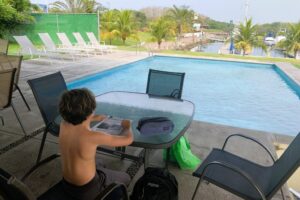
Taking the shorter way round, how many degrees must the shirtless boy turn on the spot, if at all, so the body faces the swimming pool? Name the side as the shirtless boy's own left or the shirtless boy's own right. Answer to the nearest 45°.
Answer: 0° — they already face it

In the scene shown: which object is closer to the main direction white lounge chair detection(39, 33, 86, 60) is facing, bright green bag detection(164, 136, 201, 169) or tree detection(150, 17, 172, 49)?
the bright green bag

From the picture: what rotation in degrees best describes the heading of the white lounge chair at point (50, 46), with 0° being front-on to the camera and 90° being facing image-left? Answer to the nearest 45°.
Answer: approximately 315°

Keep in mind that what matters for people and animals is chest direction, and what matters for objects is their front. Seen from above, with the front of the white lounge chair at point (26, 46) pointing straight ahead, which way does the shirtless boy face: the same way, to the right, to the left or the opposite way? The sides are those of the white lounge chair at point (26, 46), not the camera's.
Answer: to the left

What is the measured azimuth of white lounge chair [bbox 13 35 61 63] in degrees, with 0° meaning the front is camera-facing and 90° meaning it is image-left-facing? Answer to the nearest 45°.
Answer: approximately 315°

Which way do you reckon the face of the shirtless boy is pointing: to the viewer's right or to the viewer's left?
to the viewer's right

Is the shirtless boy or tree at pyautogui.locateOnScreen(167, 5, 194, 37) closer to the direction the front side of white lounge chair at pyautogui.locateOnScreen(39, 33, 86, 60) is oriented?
the shirtless boy

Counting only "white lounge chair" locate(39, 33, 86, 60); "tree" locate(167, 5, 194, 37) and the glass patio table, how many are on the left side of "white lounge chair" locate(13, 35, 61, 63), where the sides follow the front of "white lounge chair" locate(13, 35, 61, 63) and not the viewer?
2

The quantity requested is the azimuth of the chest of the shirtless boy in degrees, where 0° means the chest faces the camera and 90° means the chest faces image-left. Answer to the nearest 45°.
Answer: approximately 225°
